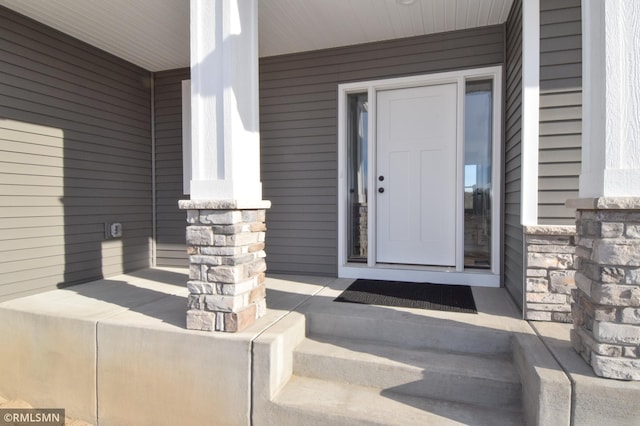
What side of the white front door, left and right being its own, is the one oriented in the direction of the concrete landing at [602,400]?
front

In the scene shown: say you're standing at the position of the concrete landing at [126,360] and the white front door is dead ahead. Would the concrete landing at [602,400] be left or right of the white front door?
right

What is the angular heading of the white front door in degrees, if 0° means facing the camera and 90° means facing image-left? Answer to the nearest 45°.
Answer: approximately 0°

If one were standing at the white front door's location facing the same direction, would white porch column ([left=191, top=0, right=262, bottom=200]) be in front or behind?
in front

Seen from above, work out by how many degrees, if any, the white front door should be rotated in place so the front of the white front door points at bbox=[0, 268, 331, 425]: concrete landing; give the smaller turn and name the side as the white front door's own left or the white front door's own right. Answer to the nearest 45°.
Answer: approximately 45° to the white front door's own right
